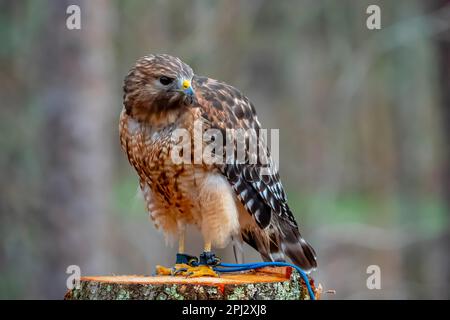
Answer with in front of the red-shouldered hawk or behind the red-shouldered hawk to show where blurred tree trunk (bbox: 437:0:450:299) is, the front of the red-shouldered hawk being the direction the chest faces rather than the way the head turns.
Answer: behind

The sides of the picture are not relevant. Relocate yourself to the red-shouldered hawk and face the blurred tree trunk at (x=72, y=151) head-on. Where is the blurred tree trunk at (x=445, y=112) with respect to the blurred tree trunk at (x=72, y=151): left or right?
right

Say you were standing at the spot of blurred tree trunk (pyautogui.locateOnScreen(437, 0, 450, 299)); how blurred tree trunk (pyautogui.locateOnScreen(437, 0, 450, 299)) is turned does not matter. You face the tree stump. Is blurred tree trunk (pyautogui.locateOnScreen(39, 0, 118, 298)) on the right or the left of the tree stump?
right

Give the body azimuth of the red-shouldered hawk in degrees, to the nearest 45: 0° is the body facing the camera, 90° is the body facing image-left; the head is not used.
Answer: approximately 45°

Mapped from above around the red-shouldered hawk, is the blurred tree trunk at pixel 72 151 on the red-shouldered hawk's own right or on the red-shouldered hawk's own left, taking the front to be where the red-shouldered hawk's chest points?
on the red-shouldered hawk's own right

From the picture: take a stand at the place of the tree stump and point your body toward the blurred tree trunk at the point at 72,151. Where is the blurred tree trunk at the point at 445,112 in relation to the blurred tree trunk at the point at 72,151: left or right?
right
